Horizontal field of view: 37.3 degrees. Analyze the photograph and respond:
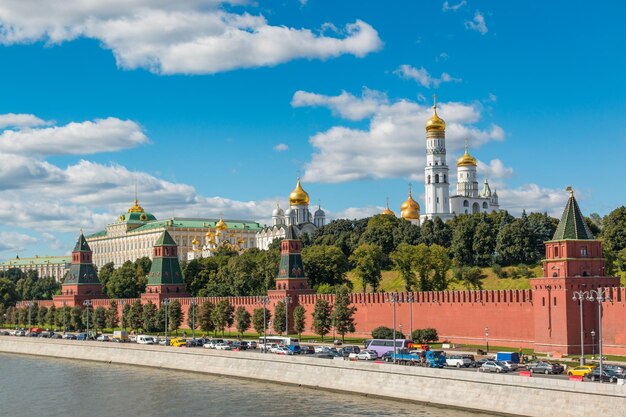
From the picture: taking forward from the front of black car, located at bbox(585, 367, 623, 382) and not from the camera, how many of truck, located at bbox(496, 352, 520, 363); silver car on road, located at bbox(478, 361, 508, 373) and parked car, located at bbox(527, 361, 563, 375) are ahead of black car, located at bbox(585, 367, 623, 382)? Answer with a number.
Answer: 0

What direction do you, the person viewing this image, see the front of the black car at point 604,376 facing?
facing to the right of the viewer

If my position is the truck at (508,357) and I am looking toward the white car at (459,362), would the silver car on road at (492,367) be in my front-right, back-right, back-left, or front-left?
front-left

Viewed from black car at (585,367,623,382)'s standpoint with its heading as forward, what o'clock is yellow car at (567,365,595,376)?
yellow car at (567,365,595,376) is roughly at 8 o'clock from black car at (585,367,623,382).

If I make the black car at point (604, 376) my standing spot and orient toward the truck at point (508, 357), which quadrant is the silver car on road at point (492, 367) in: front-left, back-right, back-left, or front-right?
front-left
